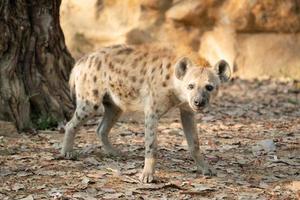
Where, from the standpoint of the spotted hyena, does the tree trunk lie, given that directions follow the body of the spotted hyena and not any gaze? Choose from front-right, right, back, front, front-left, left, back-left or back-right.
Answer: back

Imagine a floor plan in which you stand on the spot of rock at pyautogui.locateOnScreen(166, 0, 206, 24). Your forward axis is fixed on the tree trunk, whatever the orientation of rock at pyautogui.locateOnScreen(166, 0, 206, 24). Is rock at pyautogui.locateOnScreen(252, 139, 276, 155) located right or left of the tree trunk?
left

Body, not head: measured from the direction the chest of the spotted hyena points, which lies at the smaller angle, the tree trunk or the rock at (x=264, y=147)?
the rock

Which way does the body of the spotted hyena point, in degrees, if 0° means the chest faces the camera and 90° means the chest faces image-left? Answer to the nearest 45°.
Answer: approximately 315°

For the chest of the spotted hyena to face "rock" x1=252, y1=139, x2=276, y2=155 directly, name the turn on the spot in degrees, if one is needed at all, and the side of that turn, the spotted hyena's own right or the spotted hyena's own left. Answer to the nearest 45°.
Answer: approximately 90° to the spotted hyena's own left
